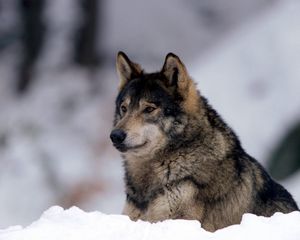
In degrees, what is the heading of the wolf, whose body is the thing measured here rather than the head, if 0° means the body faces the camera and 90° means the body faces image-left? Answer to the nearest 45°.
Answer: approximately 45°

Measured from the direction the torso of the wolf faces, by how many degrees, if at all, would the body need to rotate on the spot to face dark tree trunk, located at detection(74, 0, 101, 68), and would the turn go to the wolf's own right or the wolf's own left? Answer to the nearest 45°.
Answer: approximately 135° to the wolf's own right

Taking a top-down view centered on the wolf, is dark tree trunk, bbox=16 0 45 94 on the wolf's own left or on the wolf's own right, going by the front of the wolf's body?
on the wolf's own right
